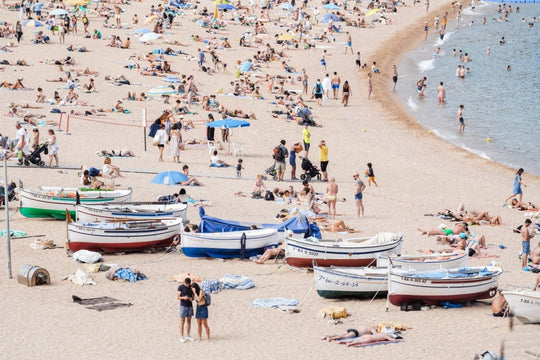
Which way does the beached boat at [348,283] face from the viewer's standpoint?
to the viewer's left

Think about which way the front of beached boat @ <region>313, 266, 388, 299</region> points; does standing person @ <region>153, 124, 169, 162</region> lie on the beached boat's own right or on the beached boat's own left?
on the beached boat's own right

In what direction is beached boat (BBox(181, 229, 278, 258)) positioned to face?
to the viewer's left

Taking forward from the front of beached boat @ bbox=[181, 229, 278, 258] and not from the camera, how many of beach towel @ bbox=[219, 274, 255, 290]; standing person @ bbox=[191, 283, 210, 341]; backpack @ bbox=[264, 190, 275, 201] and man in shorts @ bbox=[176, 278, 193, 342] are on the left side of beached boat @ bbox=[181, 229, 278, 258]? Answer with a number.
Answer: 3

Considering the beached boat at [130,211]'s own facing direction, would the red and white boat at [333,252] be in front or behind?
behind
